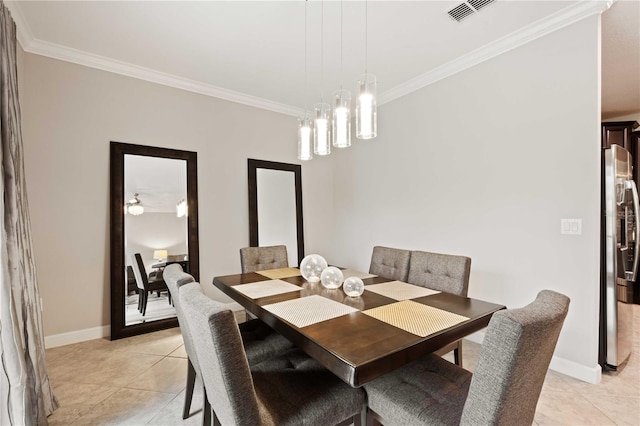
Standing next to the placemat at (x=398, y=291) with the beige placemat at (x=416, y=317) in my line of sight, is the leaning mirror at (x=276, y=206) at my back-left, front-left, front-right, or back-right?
back-right

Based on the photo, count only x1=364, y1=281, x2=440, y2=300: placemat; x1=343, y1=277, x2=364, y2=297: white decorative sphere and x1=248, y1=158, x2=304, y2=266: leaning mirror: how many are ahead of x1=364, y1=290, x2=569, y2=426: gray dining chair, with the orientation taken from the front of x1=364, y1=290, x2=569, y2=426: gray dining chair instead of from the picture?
3

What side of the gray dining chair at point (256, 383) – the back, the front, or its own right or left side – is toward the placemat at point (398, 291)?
front

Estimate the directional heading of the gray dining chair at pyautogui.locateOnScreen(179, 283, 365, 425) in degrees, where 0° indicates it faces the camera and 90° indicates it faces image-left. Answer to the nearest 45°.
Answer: approximately 225°

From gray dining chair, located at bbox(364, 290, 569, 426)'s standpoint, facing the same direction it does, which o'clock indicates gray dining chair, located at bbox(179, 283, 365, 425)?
gray dining chair, located at bbox(179, 283, 365, 425) is roughly at 10 o'clock from gray dining chair, located at bbox(364, 290, 569, 426).
